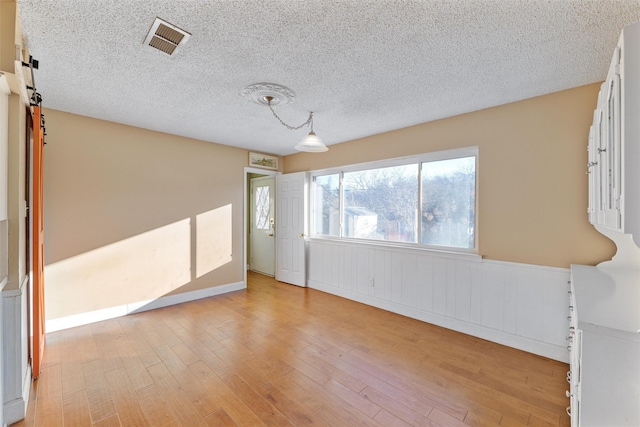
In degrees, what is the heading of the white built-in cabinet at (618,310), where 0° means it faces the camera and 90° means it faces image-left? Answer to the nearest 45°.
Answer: approximately 90°

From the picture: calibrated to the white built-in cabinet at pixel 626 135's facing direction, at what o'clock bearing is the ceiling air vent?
The ceiling air vent is roughly at 11 o'clock from the white built-in cabinet.

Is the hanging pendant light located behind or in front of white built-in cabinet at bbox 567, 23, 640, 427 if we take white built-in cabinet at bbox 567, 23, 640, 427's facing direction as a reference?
in front

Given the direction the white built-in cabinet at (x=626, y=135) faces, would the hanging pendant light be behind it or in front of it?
in front

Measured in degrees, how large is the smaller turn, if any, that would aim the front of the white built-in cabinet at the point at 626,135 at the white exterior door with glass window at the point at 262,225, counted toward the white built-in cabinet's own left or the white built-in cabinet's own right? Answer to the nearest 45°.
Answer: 0° — it already faces it
